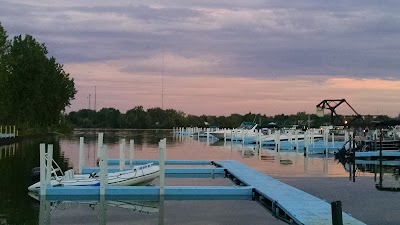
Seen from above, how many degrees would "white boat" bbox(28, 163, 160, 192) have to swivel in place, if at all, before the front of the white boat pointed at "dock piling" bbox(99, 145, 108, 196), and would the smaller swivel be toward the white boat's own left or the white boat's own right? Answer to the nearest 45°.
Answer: approximately 90° to the white boat's own right
